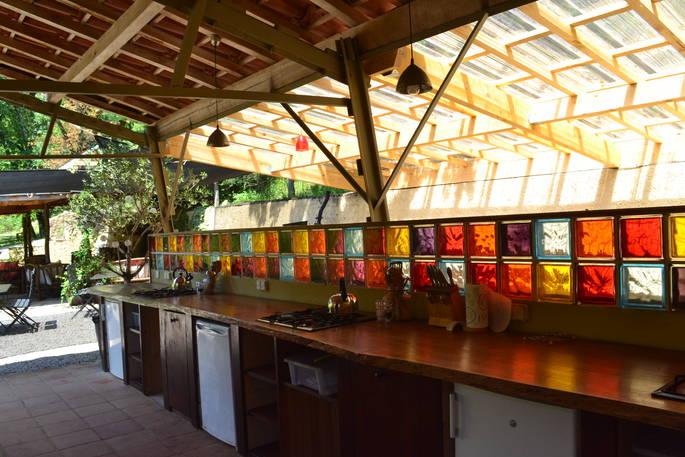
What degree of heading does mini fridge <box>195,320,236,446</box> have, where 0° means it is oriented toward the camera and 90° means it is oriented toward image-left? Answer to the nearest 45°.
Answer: approximately 45°

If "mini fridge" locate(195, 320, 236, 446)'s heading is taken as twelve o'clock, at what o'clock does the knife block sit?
The knife block is roughly at 9 o'clock from the mini fridge.
